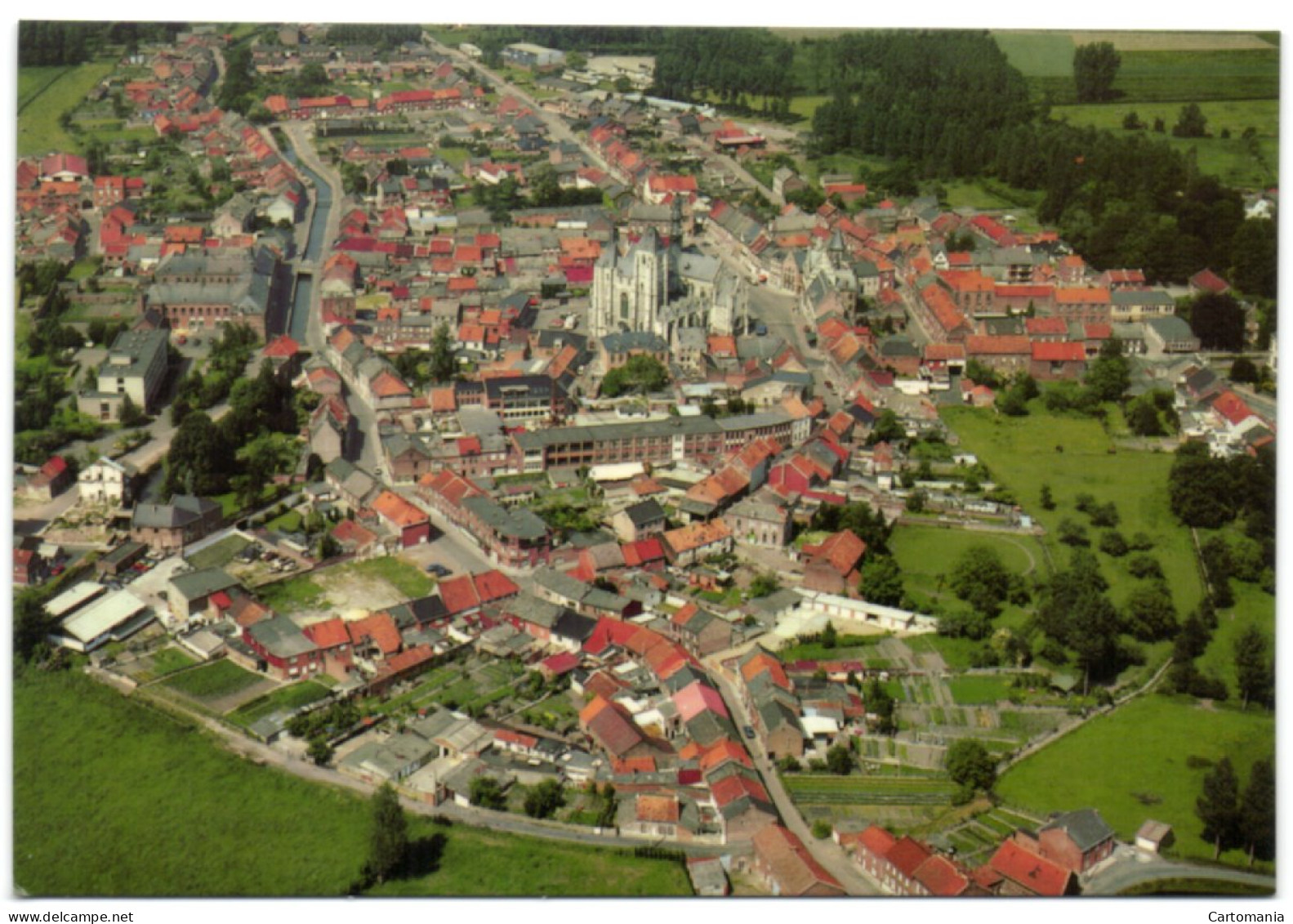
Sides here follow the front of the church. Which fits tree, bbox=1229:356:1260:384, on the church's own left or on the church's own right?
on the church's own left

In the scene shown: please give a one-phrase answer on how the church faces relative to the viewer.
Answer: facing the viewer and to the left of the viewer

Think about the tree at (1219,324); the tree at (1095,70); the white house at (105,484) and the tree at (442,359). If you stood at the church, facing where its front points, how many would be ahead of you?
2

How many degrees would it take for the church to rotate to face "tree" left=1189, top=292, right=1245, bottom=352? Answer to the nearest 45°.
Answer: approximately 135° to its left

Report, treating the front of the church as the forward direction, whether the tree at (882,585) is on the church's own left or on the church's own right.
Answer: on the church's own left

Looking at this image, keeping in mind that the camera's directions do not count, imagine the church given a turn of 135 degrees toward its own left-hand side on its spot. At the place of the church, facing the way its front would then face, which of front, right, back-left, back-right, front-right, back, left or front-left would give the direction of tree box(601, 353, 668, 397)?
right

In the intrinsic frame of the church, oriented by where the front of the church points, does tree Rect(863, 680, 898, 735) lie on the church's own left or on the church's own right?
on the church's own left

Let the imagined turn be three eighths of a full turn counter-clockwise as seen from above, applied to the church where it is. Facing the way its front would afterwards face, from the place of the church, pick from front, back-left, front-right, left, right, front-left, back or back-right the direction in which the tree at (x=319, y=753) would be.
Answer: right

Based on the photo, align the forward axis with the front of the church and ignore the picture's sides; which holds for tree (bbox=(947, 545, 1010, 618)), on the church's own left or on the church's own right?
on the church's own left

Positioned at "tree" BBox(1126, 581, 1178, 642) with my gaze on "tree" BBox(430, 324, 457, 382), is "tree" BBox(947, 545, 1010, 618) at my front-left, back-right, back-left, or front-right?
front-left

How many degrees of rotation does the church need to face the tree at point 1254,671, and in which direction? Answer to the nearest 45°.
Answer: approximately 90° to its left

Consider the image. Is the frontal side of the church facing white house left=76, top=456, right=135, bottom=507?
yes

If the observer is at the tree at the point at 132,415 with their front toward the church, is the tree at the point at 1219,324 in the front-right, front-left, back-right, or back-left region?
front-right

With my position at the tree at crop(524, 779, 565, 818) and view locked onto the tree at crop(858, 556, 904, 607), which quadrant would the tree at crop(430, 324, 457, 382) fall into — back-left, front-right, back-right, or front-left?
front-left

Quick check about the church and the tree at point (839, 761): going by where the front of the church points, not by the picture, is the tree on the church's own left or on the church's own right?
on the church's own left

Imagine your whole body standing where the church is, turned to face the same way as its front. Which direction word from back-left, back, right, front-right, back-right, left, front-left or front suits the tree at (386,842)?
front-left
